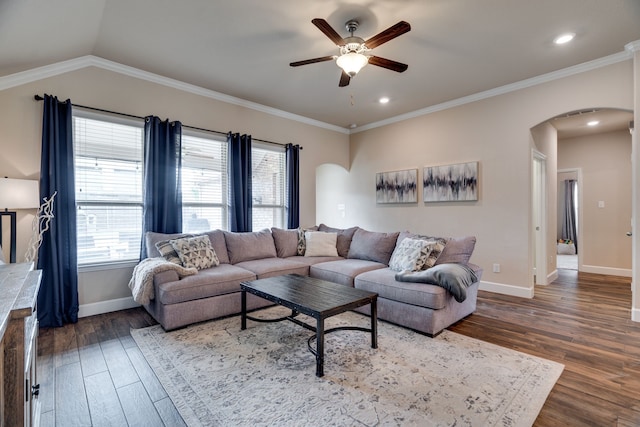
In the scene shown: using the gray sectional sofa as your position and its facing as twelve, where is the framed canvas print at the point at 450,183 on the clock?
The framed canvas print is roughly at 8 o'clock from the gray sectional sofa.

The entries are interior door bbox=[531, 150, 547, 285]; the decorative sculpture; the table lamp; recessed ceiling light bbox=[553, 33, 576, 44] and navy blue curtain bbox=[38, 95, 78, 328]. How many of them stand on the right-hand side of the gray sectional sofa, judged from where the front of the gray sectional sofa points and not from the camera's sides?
3

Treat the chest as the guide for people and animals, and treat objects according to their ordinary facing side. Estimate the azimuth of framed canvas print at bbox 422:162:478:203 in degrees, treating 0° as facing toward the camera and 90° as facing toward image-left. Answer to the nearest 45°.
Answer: approximately 45°

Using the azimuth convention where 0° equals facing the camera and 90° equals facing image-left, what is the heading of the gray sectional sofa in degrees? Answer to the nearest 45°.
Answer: approximately 0°

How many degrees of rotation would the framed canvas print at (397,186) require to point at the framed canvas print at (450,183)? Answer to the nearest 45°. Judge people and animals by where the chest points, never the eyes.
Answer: approximately 90° to its left

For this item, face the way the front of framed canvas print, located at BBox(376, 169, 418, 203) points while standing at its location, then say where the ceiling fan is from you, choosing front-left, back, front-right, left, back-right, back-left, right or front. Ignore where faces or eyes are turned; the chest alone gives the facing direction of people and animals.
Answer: front-left
